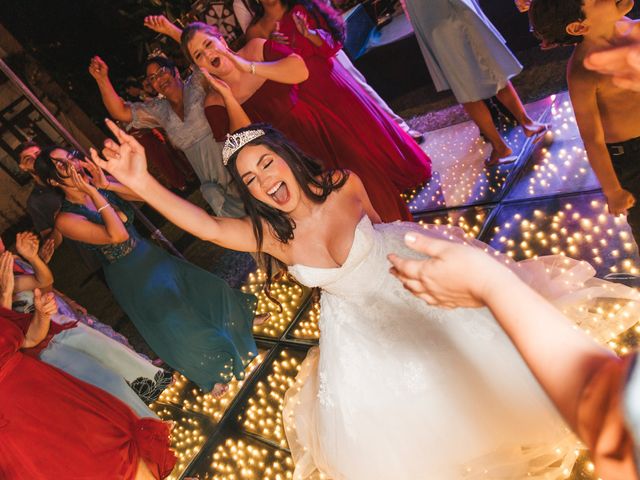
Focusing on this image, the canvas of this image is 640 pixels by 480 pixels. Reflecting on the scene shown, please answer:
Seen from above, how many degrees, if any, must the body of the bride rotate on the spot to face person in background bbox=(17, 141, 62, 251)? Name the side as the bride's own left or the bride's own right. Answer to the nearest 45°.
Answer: approximately 135° to the bride's own right

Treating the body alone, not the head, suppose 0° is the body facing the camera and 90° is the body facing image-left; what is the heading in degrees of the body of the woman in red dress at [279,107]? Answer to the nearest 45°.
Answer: approximately 0°

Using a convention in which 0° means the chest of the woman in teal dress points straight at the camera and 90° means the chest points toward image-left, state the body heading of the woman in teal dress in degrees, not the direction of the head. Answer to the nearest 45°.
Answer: approximately 315°

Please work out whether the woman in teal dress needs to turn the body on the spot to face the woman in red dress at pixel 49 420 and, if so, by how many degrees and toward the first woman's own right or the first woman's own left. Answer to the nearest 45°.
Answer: approximately 90° to the first woman's own right

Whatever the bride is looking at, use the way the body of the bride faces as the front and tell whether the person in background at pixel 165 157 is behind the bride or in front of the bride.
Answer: behind

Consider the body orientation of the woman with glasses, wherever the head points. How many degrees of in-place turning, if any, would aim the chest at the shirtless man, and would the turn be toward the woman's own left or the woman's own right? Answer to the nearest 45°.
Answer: approximately 45° to the woman's own left

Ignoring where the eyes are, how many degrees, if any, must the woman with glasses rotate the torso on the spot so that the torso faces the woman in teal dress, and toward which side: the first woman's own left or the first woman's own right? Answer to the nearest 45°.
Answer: approximately 45° to the first woman's own right

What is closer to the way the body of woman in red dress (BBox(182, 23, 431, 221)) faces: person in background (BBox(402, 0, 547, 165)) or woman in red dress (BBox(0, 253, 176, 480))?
the woman in red dress
